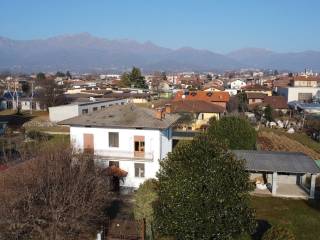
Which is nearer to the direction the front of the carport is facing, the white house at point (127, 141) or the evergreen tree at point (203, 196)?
the evergreen tree

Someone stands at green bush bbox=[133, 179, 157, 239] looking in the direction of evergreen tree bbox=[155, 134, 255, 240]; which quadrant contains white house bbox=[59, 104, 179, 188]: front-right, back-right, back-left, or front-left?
back-left

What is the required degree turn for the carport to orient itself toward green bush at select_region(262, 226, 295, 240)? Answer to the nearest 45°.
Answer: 0° — it already faces it

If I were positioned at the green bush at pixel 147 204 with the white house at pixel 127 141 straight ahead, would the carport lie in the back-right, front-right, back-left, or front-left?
front-right

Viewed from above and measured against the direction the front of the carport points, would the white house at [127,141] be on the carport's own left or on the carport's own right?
on the carport's own right

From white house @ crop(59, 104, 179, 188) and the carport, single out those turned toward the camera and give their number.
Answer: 2

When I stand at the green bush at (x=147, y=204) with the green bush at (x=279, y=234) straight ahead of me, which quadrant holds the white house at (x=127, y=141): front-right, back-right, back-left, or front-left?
back-left

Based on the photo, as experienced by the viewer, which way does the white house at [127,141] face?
facing the viewer

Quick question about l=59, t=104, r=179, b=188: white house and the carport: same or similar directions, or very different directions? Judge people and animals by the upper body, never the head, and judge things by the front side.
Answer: same or similar directions

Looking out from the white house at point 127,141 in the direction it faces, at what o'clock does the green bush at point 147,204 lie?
The green bush is roughly at 12 o'clock from the white house.

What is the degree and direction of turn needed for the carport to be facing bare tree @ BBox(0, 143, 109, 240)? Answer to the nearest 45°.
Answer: approximately 45° to its right

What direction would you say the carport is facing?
toward the camera

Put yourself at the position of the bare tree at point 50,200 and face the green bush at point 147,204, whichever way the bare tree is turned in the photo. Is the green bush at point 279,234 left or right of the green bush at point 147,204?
right

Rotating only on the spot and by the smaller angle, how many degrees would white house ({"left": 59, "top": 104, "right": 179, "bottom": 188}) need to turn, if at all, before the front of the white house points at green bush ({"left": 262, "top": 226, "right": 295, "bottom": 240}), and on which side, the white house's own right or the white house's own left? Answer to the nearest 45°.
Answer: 0° — it already faces it

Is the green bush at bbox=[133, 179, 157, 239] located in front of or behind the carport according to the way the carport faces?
in front
